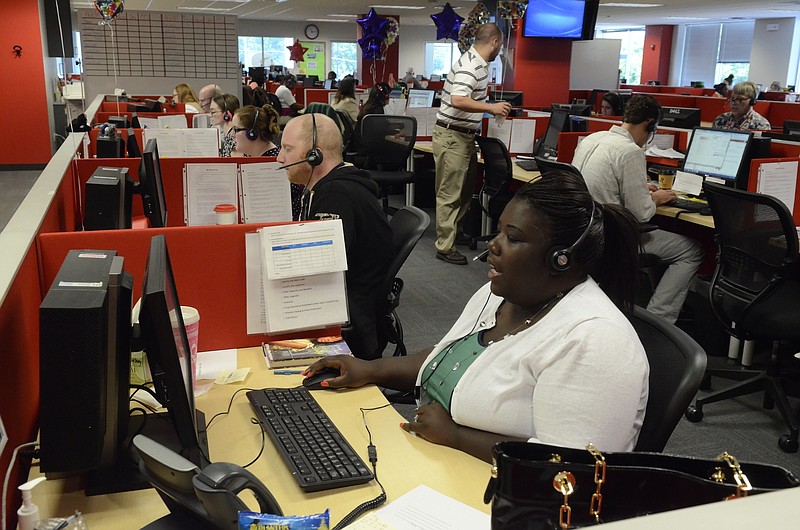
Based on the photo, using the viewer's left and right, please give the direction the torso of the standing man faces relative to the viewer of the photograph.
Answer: facing to the right of the viewer

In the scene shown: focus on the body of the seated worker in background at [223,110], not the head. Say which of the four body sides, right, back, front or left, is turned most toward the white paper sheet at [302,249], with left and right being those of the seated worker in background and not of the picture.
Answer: left

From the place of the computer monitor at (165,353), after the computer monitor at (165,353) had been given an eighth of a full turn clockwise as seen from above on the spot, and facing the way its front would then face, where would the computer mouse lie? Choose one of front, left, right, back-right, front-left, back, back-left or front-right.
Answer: left

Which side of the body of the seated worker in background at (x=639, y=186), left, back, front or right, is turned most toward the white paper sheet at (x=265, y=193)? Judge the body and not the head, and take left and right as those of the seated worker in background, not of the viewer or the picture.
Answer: back

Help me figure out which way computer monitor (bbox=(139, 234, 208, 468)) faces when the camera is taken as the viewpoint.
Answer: facing to the right of the viewer

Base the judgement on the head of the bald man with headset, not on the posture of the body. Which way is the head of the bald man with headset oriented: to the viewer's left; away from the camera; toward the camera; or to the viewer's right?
to the viewer's left

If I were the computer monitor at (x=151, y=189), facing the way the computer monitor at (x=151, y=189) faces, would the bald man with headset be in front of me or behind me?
in front

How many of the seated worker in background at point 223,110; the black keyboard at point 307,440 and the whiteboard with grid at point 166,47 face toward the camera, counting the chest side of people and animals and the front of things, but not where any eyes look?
1

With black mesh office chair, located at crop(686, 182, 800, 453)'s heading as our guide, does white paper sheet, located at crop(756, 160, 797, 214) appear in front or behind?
in front

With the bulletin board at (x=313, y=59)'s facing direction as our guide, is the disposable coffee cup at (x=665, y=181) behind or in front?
in front

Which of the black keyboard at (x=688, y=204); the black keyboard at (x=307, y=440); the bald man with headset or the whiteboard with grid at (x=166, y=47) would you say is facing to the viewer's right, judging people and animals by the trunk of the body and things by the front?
the black keyboard at (x=307, y=440)

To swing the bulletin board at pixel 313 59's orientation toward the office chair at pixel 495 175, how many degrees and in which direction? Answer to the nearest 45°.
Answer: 0° — it already faces it

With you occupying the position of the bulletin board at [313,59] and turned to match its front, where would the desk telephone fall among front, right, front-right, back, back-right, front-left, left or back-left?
front

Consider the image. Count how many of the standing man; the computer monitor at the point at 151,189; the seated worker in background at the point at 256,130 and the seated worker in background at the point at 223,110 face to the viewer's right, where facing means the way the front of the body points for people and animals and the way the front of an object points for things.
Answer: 2

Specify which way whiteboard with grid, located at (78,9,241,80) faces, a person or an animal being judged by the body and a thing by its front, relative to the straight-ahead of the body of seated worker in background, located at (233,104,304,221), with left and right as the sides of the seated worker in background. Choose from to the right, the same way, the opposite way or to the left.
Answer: to the left

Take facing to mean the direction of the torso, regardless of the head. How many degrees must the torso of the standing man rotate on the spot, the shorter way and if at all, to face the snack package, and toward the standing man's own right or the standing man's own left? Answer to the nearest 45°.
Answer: approximately 90° to the standing man's own right

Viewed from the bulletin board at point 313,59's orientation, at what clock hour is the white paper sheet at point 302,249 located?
The white paper sheet is roughly at 12 o'clock from the bulletin board.

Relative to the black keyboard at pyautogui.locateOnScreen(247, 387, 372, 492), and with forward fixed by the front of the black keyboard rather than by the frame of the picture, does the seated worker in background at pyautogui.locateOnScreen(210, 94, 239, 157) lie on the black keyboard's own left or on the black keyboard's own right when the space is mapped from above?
on the black keyboard's own left

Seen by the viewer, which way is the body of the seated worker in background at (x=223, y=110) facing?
to the viewer's left

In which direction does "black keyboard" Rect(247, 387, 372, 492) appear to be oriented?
to the viewer's right
